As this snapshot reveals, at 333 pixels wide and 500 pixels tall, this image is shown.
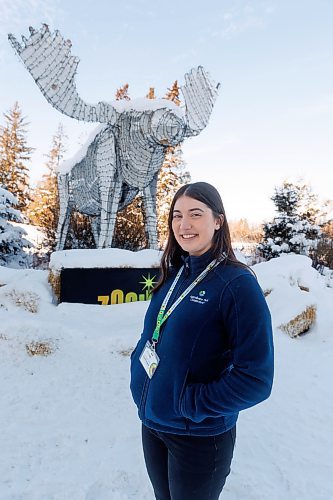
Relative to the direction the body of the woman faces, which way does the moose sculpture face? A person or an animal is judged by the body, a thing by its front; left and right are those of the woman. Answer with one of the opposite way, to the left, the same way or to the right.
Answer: to the left

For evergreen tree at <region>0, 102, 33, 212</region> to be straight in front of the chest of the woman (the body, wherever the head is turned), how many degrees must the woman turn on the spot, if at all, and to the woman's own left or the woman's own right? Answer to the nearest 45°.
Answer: approximately 90° to the woman's own right

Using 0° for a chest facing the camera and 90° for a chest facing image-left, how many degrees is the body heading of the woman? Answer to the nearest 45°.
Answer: approximately 45°

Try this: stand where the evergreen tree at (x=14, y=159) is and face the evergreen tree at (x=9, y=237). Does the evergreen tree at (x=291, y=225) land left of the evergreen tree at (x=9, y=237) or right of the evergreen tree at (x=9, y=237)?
left

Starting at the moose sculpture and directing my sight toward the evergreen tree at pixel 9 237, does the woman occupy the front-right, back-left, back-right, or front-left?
back-left

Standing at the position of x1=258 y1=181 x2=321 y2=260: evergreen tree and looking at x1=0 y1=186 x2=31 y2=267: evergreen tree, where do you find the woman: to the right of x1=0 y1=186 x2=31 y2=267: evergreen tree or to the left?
left

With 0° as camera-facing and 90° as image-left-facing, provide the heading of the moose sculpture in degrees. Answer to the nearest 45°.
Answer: approximately 315°

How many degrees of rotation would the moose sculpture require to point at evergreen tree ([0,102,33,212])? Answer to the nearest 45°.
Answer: approximately 135° to its left

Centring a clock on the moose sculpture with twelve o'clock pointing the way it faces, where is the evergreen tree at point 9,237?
The evergreen tree is roughly at 6 o'clock from the moose sculpture.

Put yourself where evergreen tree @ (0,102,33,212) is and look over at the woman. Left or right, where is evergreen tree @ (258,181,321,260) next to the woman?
left

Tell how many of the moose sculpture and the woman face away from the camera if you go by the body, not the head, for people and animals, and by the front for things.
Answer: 0

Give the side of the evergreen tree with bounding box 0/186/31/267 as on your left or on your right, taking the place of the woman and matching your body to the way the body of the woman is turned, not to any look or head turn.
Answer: on your right
